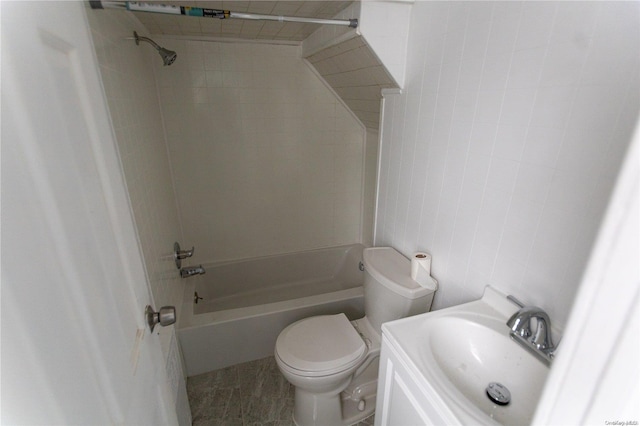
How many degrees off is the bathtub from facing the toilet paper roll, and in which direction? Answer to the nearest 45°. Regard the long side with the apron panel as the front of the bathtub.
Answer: approximately 45° to its left

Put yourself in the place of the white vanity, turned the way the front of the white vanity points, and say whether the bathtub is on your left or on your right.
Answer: on your right

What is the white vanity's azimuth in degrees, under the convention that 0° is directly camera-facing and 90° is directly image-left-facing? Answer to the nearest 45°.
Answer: approximately 45°

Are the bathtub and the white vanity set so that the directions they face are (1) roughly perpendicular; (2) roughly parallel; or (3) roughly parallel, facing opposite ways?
roughly perpendicular

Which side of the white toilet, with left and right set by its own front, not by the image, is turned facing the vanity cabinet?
left

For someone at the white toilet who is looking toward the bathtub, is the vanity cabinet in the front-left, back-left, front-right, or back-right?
back-left
